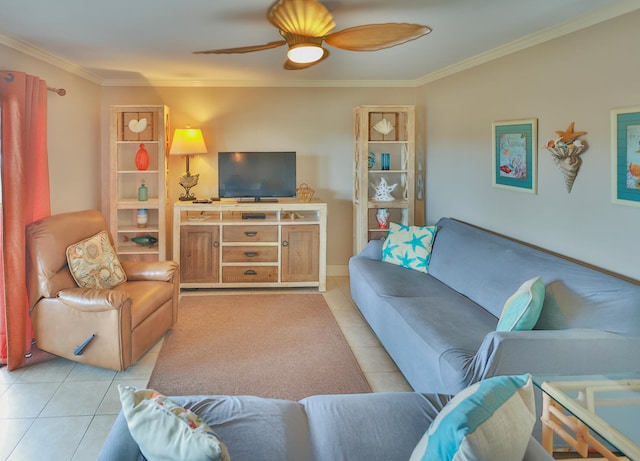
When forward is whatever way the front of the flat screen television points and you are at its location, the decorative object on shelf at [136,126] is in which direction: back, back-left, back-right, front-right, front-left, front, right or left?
right

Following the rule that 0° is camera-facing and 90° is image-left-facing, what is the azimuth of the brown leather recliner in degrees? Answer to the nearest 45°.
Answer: approximately 315°

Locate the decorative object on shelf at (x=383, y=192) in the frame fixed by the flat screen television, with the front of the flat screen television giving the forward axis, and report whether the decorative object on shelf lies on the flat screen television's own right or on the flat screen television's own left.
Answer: on the flat screen television's own left

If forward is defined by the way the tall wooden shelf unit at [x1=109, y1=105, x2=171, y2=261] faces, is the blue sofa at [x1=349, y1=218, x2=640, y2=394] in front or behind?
in front

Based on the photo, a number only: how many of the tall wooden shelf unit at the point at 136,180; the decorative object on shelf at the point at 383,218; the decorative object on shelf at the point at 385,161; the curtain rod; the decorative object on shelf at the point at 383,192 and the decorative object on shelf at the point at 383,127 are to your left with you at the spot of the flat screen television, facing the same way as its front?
4

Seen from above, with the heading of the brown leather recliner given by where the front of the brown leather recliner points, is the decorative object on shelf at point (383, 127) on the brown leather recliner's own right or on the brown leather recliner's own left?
on the brown leather recliner's own left

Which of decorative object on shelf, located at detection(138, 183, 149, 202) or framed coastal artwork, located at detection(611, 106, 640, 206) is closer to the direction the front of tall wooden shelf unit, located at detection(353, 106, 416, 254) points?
the framed coastal artwork

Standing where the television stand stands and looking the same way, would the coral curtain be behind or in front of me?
in front
